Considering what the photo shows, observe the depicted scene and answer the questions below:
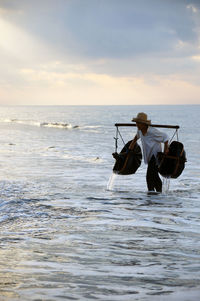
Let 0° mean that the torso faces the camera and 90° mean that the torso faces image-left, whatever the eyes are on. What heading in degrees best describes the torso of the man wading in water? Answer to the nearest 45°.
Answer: approximately 45°

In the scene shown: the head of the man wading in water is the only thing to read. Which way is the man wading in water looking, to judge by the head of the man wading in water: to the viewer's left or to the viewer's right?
to the viewer's left
